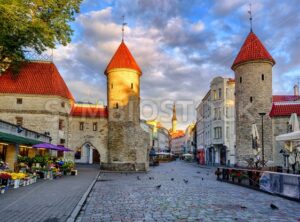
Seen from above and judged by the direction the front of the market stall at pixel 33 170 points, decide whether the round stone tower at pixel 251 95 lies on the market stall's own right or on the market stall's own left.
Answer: on the market stall's own left

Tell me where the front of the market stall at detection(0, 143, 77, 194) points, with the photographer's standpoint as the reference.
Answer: facing the viewer and to the right of the viewer

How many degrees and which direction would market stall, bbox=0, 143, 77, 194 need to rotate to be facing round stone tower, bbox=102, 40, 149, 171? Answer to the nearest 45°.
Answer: approximately 90° to its left

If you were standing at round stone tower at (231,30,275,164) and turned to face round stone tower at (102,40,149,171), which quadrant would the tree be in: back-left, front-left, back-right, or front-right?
front-left
